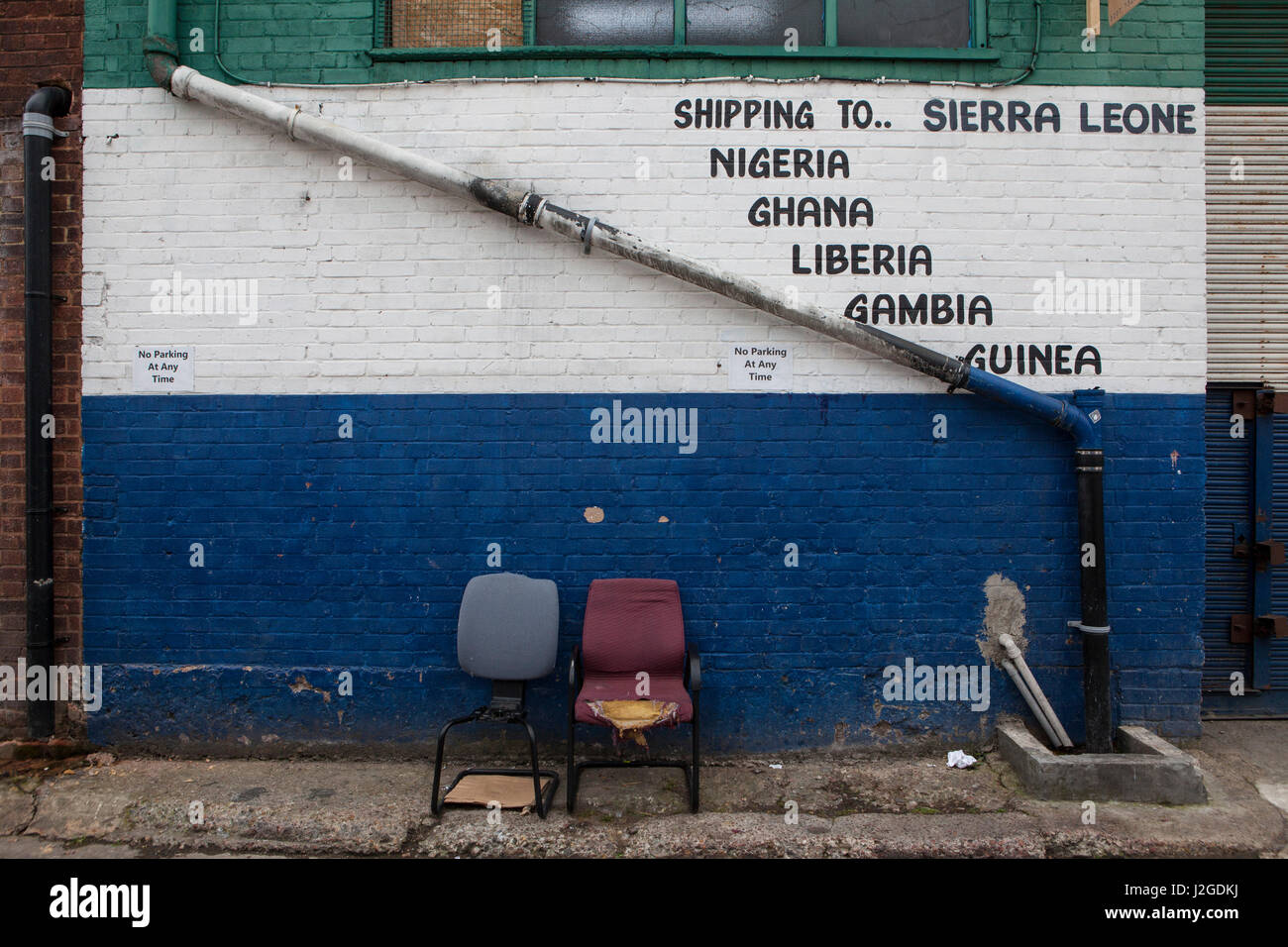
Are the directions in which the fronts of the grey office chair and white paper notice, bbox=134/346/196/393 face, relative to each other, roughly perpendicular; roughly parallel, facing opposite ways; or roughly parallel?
roughly parallel

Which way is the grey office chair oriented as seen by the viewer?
toward the camera

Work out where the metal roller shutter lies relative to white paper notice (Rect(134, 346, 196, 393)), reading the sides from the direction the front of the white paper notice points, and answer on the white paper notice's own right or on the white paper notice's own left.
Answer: on the white paper notice's own left

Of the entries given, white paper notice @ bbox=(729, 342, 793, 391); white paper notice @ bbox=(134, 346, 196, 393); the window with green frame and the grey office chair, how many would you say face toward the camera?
4

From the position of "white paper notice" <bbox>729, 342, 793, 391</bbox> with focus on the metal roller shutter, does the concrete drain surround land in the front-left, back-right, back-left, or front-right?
front-right

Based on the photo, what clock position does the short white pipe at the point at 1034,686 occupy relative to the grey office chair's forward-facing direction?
The short white pipe is roughly at 9 o'clock from the grey office chair.

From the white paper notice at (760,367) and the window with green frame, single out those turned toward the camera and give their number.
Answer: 2

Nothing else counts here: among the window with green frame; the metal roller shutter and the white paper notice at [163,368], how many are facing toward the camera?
3

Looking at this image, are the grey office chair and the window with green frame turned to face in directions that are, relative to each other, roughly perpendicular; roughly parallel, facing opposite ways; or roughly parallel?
roughly parallel

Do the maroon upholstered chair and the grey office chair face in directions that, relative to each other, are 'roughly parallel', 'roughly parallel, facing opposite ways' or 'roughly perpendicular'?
roughly parallel

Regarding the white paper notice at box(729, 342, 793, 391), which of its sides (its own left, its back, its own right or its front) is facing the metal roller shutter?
left

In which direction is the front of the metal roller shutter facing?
toward the camera

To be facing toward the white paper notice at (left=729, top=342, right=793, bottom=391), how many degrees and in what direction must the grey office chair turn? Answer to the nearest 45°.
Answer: approximately 90° to its left
